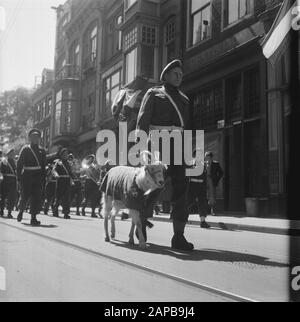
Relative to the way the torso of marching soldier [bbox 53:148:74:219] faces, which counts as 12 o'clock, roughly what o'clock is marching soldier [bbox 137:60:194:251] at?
marching soldier [bbox 137:60:194:251] is roughly at 1 o'clock from marching soldier [bbox 53:148:74:219].

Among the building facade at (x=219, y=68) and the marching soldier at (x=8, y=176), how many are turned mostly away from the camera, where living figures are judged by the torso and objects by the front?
0

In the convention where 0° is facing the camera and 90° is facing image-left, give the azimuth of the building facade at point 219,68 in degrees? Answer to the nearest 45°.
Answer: approximately 45°

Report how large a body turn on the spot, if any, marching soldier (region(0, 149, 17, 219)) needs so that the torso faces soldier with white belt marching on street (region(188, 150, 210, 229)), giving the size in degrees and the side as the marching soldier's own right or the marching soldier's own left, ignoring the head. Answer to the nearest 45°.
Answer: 0° — they already face them

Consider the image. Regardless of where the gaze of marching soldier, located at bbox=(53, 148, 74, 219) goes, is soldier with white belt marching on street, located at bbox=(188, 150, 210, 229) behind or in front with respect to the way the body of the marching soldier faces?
in front

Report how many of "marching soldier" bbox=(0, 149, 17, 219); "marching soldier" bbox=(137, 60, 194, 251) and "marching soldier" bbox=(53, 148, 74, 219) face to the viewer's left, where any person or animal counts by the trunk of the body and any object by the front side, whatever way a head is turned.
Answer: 0

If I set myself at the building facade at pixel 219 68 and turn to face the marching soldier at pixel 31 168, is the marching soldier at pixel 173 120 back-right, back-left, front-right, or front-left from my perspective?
front-left

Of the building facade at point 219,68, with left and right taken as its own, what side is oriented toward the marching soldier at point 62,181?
front

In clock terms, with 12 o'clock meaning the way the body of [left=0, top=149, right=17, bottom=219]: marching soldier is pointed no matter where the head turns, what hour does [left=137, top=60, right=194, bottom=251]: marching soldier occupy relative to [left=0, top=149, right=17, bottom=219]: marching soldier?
[left=137, top=60, right=194, bottom=251]: marching soldier is roughly at 1 o'clock from [left=0, top=149, right=17, bottom=219]: marching soldier.

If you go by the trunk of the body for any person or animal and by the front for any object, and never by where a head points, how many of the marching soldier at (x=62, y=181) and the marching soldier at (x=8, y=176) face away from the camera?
0

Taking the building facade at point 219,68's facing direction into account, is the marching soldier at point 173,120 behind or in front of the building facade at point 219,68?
in front

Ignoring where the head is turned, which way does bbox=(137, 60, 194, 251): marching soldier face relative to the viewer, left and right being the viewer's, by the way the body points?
facing the viewer and to the right of the viewer

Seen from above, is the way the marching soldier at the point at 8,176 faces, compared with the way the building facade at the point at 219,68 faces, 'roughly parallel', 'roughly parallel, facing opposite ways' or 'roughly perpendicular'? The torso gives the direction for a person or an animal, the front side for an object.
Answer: roughly perpendicular

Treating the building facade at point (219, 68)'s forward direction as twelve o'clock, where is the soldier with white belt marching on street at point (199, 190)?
The soldier with white belt marching on street is roughly at 11 o'clock from the building facade.

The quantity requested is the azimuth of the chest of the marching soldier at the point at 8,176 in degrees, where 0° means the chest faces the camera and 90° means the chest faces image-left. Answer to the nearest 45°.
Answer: approximately 315°

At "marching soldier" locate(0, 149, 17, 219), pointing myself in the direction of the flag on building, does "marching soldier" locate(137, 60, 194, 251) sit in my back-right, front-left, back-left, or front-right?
front-right

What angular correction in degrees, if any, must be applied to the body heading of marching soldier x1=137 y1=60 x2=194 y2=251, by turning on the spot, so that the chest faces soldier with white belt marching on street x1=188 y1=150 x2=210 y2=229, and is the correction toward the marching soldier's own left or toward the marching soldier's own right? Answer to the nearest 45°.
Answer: approximately 135° to the marching soldier's own left

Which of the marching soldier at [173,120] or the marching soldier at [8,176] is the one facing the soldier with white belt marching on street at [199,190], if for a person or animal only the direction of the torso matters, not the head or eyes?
the marching soldier at [8,176]

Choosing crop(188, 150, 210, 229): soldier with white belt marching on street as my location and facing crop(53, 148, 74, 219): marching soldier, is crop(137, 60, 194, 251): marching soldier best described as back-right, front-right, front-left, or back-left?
back-left
